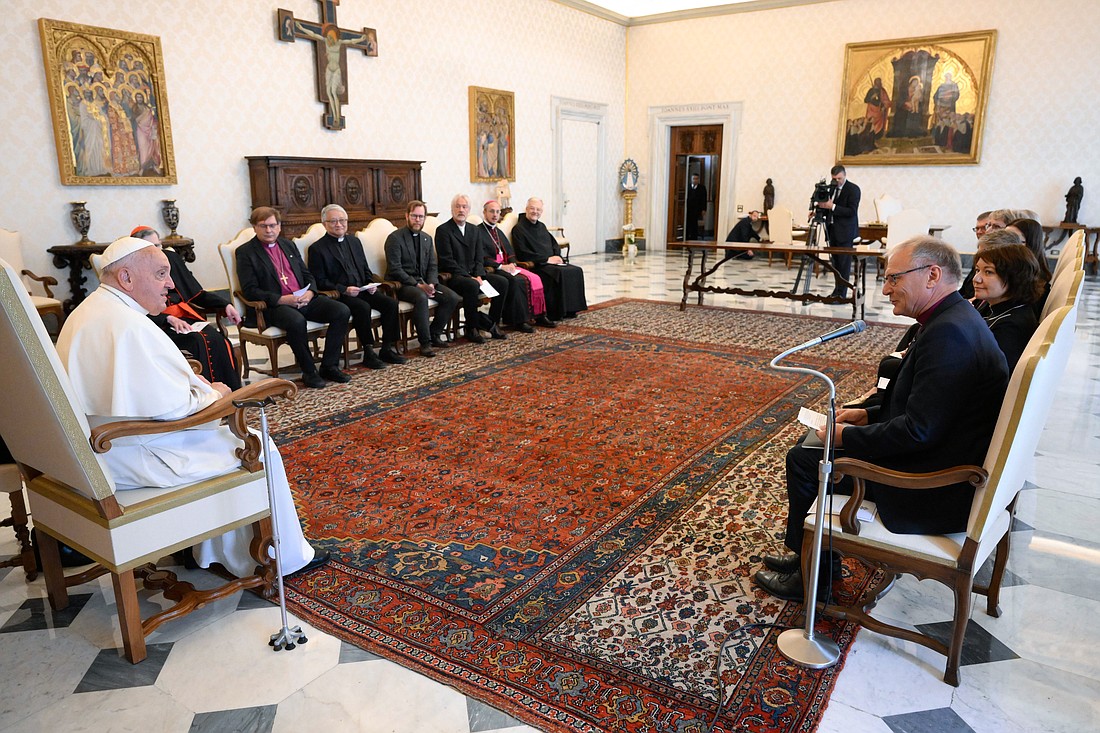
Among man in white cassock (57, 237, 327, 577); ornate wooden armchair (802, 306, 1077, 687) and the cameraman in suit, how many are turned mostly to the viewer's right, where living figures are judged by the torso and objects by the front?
1

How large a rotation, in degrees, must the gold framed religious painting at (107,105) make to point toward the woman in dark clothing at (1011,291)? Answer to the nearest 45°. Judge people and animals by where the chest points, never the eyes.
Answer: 0° — it already faces them

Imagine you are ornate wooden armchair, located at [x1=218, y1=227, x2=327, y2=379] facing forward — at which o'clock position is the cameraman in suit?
The cameraman in suit is roughly at 10 o'clock from the ornate wooden armchair.

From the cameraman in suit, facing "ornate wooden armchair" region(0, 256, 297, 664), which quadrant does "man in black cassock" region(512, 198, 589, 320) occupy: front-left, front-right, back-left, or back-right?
front-right

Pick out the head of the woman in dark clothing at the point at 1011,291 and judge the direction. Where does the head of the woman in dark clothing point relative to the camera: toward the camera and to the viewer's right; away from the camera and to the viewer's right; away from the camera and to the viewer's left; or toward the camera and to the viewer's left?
toward the camera and to the viewer's left

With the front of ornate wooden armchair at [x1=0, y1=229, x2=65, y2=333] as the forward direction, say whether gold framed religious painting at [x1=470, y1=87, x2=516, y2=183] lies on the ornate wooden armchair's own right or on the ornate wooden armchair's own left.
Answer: on the ornate wooden armchair's own left

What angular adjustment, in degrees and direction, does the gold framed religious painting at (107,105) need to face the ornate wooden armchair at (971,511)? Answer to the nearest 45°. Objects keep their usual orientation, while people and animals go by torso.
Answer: approximately 45° to its right

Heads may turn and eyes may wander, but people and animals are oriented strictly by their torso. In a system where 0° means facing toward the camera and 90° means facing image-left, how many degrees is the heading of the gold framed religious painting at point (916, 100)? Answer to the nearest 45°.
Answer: approximately 0°

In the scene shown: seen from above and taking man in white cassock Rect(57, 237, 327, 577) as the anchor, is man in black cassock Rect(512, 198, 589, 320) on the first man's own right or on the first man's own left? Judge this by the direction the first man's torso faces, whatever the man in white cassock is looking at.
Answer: on the first man's own left

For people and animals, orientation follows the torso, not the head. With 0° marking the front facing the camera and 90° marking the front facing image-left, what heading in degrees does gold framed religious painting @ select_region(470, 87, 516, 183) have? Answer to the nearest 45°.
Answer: approximately 315°

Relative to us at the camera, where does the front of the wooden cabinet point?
facing the viewer and to the right of the viewer

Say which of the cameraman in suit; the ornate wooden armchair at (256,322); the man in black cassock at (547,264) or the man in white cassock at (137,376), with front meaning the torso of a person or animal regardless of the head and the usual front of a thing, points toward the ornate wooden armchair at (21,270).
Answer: the cameraman in suit

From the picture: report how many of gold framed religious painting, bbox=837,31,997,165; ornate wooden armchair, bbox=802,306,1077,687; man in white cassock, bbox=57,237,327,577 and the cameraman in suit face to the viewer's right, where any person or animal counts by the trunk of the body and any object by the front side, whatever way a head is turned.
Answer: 1

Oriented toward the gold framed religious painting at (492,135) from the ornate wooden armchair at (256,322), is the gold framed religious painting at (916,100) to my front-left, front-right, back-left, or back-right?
front-right

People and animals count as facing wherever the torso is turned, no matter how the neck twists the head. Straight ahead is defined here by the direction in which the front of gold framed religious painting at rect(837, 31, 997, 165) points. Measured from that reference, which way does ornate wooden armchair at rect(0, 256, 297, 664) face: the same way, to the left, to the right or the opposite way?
the opposite way

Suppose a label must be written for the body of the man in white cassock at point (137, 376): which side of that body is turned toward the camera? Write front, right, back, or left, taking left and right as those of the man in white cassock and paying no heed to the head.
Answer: right

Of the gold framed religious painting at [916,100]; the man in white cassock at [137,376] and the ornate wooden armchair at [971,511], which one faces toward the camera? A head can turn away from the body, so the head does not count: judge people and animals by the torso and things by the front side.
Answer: the gold framed religious painting
